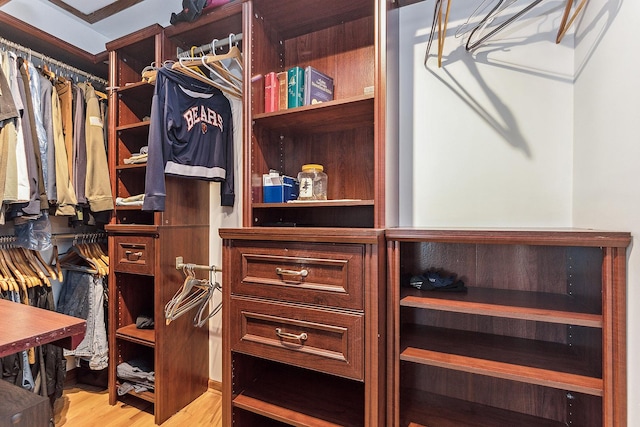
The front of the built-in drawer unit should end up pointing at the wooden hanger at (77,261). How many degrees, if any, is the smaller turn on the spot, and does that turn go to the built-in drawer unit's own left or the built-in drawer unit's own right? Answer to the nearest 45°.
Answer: approximately 90° to the built-in drawer unit's own right

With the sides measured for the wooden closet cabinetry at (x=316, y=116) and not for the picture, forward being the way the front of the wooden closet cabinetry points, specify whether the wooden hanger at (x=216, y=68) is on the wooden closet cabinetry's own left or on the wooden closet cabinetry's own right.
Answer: on the wooden closet cabinetry's own right

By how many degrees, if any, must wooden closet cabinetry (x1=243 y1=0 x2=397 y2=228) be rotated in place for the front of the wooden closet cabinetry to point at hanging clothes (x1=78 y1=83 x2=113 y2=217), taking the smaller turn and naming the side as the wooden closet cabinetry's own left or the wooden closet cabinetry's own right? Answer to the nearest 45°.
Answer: approximately 45° to the wooden closet cabinetry's own right

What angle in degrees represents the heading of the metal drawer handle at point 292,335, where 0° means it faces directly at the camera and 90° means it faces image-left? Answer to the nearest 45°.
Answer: approximately 45°

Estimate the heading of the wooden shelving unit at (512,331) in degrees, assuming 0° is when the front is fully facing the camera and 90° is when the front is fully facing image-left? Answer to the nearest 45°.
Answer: approximately 45°

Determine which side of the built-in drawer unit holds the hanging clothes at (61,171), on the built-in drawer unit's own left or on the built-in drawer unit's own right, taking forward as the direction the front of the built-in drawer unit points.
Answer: on the built-in drawer unit's own right

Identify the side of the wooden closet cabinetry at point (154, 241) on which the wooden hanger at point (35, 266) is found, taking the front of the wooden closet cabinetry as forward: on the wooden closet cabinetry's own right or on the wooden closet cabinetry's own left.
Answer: on the wooden closet cabinetry's own right

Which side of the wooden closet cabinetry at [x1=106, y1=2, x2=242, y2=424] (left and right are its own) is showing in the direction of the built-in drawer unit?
left
